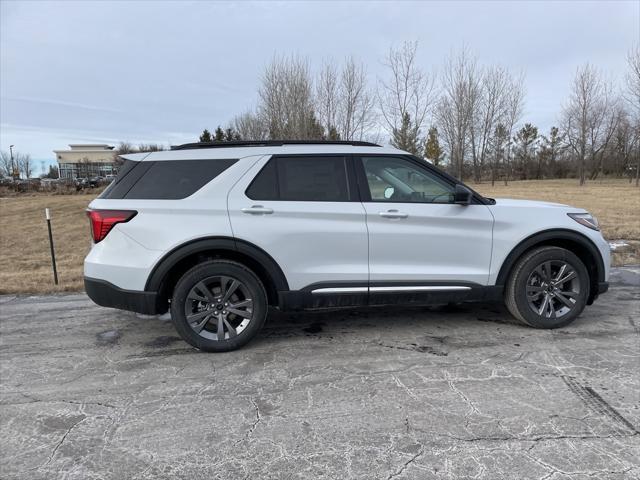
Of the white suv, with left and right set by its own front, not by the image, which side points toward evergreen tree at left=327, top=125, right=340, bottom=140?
left

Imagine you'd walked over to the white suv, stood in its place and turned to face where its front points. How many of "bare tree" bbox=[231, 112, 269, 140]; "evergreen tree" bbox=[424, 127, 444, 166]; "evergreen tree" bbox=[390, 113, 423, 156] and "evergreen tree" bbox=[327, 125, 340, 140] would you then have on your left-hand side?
4

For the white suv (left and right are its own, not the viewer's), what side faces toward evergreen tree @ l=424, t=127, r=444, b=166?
left

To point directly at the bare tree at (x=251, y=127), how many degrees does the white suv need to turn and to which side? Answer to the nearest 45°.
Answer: approximately 90° to its left

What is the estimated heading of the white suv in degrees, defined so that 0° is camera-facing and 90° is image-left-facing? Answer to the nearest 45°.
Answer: approximately 270°
